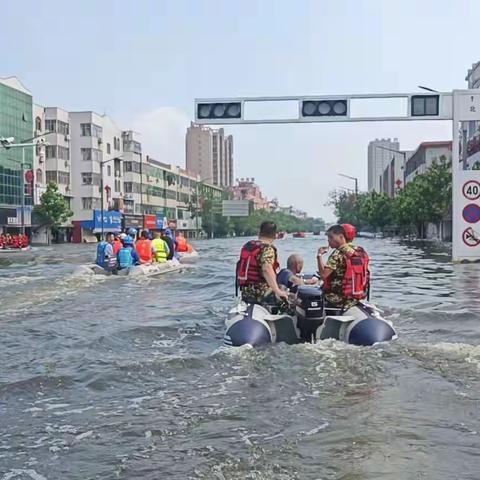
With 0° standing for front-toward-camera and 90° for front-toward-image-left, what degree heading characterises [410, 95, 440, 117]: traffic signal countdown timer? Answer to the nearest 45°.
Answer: approximately 0°

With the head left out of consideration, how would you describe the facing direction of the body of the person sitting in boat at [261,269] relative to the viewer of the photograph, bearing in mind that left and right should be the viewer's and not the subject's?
facing away from the viewer and to the right of the viewer

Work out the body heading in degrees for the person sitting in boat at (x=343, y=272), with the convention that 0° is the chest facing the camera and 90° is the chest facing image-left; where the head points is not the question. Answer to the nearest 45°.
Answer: approximately 135°

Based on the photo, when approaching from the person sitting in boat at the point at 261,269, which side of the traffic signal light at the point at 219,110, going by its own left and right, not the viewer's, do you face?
front

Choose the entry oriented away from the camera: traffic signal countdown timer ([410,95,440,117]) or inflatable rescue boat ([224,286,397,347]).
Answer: the inflatable rescue boat

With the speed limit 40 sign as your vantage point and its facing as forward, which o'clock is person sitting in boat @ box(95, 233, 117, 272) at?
The person sitting in boat is roughly at 2 o'clock from the speed limit 40 sign.

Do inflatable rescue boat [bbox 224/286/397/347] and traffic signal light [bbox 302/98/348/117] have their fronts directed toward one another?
yes

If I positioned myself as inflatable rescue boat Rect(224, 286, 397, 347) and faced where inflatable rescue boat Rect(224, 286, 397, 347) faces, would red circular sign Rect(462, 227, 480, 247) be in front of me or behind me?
in front
